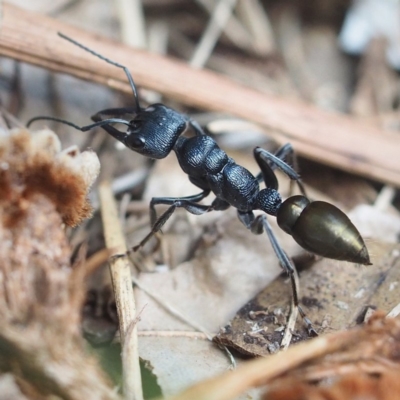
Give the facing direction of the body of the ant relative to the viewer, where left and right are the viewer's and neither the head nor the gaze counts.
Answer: facing away from the viewer and to the left of the viewer

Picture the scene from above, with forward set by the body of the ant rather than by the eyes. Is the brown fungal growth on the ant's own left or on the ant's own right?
on the ant's own left

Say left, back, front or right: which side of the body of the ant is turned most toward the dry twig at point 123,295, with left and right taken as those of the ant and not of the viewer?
left

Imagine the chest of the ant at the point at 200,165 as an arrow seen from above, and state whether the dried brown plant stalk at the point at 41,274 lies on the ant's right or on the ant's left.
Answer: on the ant's left
